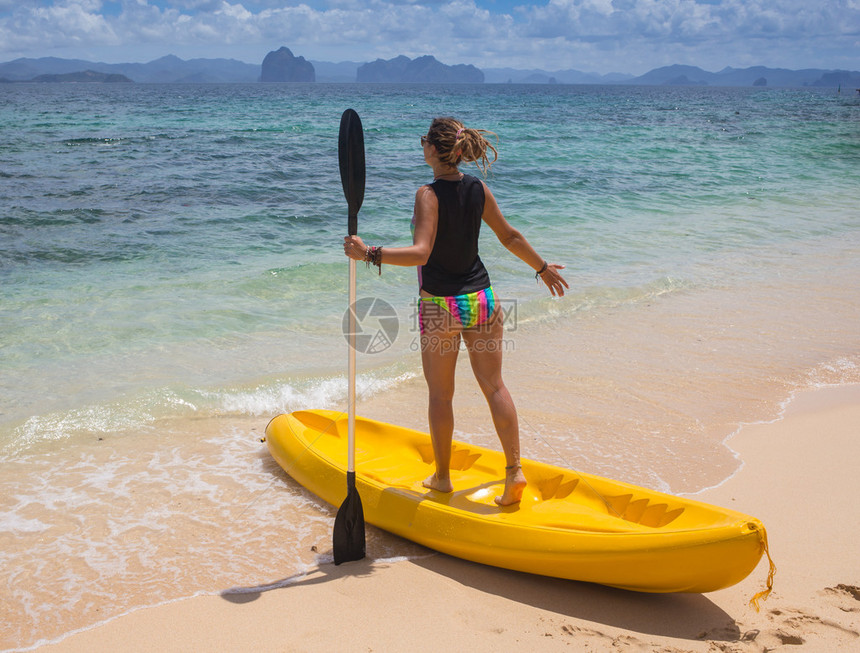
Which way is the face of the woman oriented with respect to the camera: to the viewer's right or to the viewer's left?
to the viewer's left

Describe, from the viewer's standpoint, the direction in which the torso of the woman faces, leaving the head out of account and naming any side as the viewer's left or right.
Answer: facing away from the viewer and to the left of the viewer
